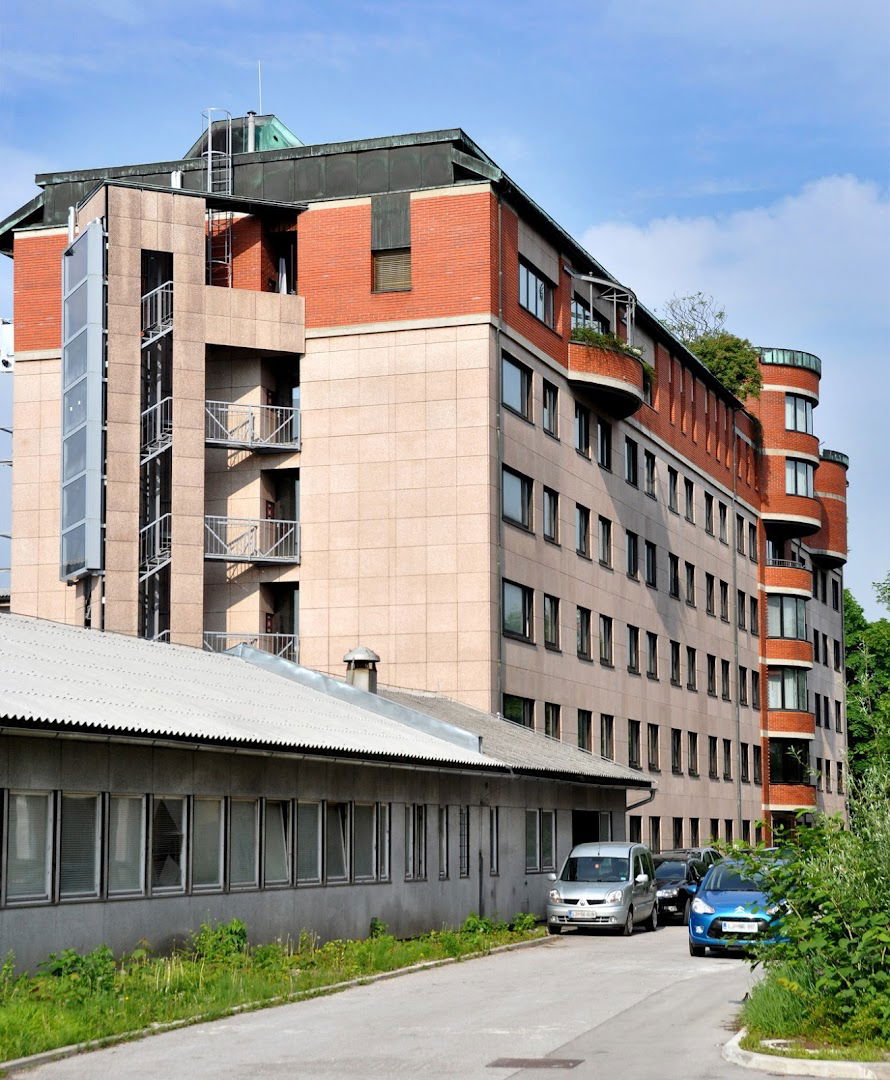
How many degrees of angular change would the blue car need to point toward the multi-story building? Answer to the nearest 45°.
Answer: approximately 135° to its right

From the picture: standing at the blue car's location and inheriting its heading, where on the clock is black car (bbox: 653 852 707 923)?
The black car is roughly at 6 o'clock from the blue car.

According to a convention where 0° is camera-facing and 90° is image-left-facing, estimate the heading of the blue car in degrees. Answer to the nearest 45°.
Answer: approximately 0°

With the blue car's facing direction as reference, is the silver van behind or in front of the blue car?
behind
